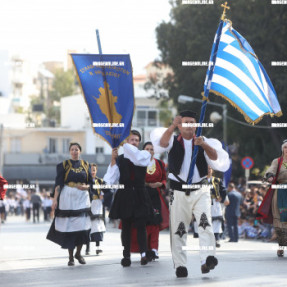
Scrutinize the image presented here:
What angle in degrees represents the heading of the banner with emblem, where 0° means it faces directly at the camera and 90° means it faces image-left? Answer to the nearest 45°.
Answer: approximately 0°

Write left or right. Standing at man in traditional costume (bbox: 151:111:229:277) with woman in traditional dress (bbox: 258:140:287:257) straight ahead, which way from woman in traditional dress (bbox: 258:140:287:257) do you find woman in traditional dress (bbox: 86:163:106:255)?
left

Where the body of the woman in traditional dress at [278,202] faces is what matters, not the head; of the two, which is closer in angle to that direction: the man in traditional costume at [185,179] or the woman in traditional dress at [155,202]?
the man in traditional costume

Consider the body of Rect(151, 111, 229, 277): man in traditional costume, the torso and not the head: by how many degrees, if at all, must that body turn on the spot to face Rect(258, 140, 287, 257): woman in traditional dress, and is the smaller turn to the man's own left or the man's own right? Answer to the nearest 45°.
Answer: approximately 135° to the man's own left

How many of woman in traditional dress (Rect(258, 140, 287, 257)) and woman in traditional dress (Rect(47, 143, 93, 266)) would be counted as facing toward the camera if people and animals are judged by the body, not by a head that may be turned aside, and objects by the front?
2

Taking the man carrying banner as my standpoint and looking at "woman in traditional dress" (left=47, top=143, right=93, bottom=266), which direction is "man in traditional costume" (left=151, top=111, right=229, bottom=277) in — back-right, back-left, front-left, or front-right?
back-left

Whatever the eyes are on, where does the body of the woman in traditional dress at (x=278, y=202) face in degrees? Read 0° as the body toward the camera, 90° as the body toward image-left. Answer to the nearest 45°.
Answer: approximately 0°

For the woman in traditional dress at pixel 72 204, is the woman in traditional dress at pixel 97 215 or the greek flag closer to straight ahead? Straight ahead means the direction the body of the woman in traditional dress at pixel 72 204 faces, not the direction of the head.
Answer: the greek flag

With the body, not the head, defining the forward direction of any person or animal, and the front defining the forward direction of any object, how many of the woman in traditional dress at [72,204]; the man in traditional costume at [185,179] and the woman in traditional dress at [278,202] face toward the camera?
3
